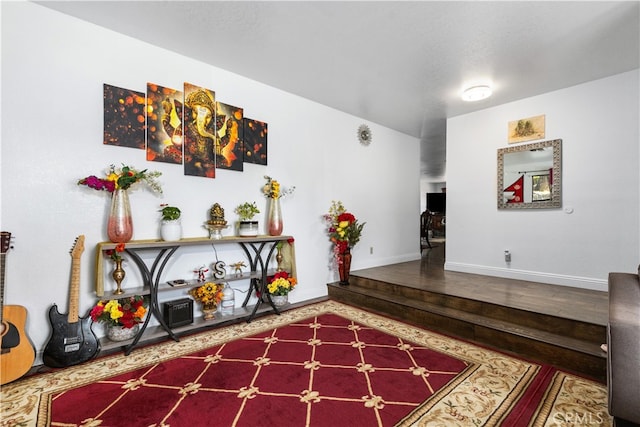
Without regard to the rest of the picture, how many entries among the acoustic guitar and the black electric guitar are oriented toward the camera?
2

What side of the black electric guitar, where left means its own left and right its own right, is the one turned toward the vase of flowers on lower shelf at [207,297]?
left

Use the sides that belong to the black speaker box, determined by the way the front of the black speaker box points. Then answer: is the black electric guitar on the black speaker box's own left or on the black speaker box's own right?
on the black speaker box's own right

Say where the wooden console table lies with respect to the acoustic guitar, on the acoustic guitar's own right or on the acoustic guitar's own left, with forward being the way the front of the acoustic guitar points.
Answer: on the acoustic guitar's own left

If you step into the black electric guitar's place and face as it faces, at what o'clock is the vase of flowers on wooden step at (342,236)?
The vase of flowers on wooden step is roughly at 9 o'clock from the black electric guitar.

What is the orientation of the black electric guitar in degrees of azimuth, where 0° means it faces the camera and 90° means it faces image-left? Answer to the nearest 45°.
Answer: approximately 0°

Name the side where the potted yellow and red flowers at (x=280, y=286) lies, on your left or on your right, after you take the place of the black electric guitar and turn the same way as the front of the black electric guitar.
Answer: on your left

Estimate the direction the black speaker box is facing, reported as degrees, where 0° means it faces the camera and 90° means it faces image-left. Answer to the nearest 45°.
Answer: approximately 315°

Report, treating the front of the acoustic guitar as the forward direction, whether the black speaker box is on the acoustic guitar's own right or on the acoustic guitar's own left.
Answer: on the acoustic guitar's own left

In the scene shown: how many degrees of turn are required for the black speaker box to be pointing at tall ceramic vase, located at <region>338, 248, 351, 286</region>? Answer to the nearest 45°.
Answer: approximately 45° to its left

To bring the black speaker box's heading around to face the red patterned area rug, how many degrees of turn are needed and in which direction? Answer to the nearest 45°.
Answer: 0° — it already faces it
